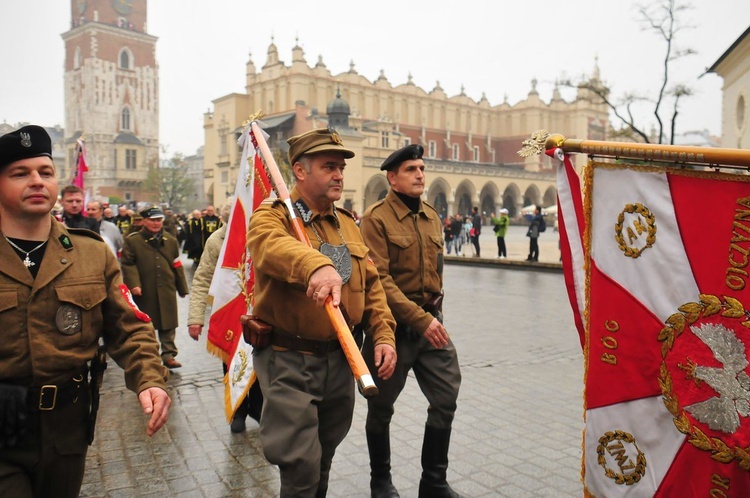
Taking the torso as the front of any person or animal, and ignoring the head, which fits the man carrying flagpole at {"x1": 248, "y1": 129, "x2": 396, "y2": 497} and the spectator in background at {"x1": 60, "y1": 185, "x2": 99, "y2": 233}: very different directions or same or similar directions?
same or similar directions

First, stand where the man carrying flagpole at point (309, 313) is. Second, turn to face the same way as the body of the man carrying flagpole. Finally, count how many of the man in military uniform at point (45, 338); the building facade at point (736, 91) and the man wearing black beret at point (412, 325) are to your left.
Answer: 2

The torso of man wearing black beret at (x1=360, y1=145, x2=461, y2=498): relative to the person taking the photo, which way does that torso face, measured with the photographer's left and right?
facing the viewer and to the right of the viewer

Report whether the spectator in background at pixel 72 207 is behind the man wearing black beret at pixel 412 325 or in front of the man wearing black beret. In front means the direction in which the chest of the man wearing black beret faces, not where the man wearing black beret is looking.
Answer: behind

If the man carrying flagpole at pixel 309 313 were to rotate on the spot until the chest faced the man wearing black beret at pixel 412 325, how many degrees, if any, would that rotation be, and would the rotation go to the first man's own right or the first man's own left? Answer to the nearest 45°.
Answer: approximately 90° to the first man's own left

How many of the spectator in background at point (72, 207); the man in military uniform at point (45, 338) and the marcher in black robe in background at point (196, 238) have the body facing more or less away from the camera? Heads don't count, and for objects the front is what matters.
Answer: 0

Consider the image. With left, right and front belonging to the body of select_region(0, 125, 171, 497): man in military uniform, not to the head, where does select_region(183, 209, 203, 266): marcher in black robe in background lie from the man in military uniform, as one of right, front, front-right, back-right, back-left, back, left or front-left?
back

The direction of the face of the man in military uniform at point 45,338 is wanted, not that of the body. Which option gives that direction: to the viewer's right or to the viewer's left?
to the viewer's right

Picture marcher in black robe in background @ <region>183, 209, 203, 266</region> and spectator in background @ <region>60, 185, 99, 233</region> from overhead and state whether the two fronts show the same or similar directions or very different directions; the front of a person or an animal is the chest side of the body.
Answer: same or similar directions

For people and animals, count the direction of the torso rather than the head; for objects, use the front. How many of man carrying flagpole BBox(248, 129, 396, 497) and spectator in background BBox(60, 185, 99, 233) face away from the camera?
0

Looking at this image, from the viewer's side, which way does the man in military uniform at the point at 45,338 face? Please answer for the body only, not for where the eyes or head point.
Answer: toward the camera

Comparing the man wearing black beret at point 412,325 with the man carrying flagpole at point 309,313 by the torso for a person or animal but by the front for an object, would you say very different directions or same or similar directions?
same or similar directions

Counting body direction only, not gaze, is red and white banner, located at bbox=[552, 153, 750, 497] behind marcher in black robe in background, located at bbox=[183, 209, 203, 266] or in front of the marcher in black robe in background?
in front

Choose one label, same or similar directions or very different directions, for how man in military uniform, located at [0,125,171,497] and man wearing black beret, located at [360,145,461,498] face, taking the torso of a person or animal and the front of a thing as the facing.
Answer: same or similar directions

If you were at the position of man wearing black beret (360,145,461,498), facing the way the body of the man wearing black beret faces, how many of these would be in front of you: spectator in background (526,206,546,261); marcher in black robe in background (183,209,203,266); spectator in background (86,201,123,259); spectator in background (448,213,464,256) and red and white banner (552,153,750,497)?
1
